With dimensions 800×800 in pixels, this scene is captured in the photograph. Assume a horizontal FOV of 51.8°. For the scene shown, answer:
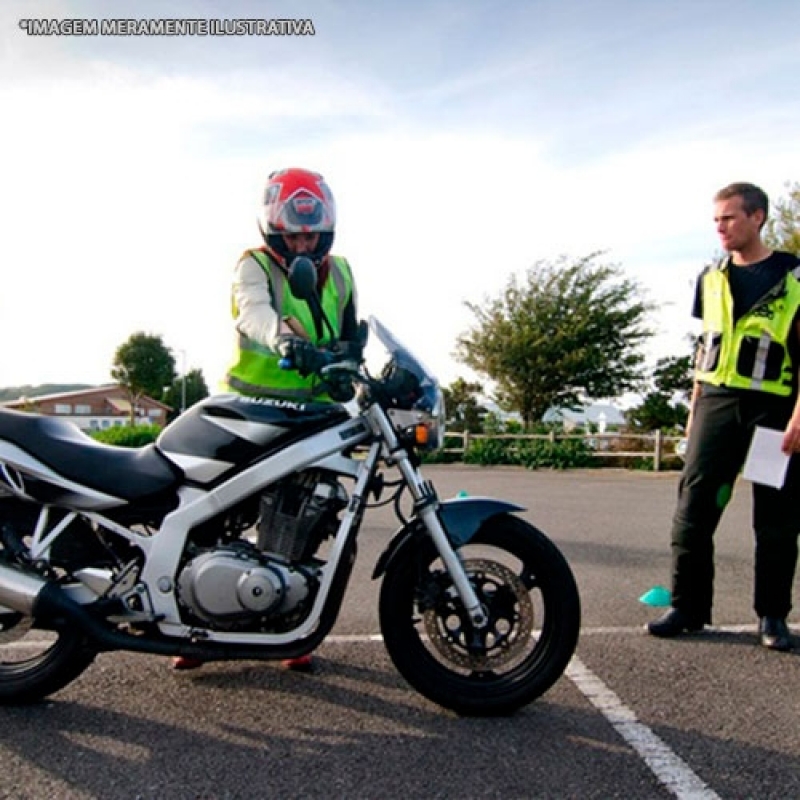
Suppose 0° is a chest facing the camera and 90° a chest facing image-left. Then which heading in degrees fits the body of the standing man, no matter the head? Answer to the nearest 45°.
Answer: approximately 45°

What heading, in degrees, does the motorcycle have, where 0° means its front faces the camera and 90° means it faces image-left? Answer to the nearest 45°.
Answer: approximately 270°

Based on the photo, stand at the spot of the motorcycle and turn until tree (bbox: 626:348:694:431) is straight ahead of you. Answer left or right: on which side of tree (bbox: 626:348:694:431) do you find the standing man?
right

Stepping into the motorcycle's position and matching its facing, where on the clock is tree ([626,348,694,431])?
The tree is roughly at 10 o'clock from the motorcycle.

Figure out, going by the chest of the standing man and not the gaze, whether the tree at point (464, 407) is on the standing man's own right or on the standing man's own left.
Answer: on the standing man's own right

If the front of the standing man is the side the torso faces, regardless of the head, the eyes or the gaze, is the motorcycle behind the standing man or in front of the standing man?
in front

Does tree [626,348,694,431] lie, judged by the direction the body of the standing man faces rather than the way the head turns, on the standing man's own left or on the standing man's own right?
on the standing man's own right

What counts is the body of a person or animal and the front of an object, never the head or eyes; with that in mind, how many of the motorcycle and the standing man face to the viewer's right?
1

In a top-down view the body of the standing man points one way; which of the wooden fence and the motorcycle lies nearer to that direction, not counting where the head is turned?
the motorcycle

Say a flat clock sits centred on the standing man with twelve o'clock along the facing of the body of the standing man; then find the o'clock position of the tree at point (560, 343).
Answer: The tree is roughly at 4 o'clock from the standing man.

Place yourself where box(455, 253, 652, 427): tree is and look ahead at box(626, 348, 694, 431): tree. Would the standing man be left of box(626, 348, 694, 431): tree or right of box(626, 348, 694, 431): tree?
right

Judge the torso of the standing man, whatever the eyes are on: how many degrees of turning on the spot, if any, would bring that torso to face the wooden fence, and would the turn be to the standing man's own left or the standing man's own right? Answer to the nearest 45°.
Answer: approximately 135° to the standing man's own right
